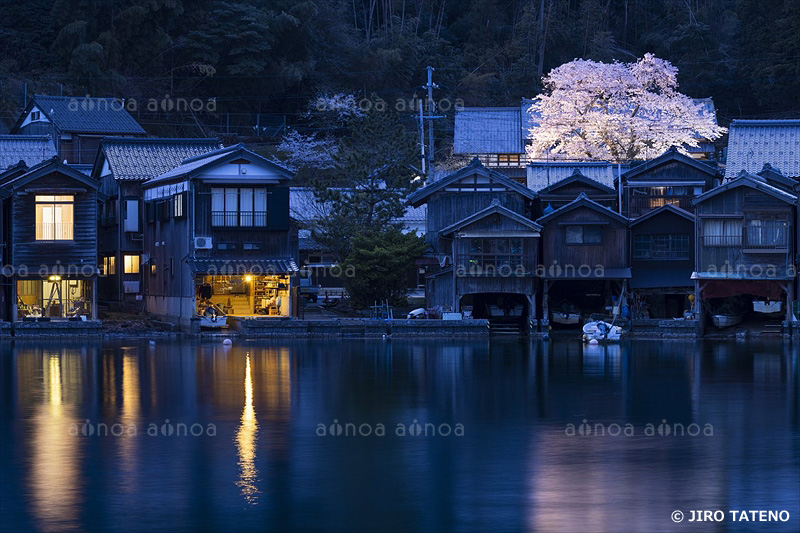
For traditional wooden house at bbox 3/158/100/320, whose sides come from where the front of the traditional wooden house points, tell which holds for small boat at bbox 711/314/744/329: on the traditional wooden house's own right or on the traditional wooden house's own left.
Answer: on the traditional wooden house's own left

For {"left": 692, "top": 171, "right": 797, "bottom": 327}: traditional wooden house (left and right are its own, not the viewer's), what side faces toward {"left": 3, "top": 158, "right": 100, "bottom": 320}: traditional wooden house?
right

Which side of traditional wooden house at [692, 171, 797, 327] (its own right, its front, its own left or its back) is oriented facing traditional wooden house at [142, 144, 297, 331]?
right

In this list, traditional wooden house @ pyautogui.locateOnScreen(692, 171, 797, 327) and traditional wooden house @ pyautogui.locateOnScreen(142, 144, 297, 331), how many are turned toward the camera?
2

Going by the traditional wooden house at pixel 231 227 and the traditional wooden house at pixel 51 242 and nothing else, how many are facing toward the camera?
2

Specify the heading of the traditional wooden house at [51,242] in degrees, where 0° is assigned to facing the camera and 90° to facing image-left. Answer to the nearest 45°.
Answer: approximately 0°
